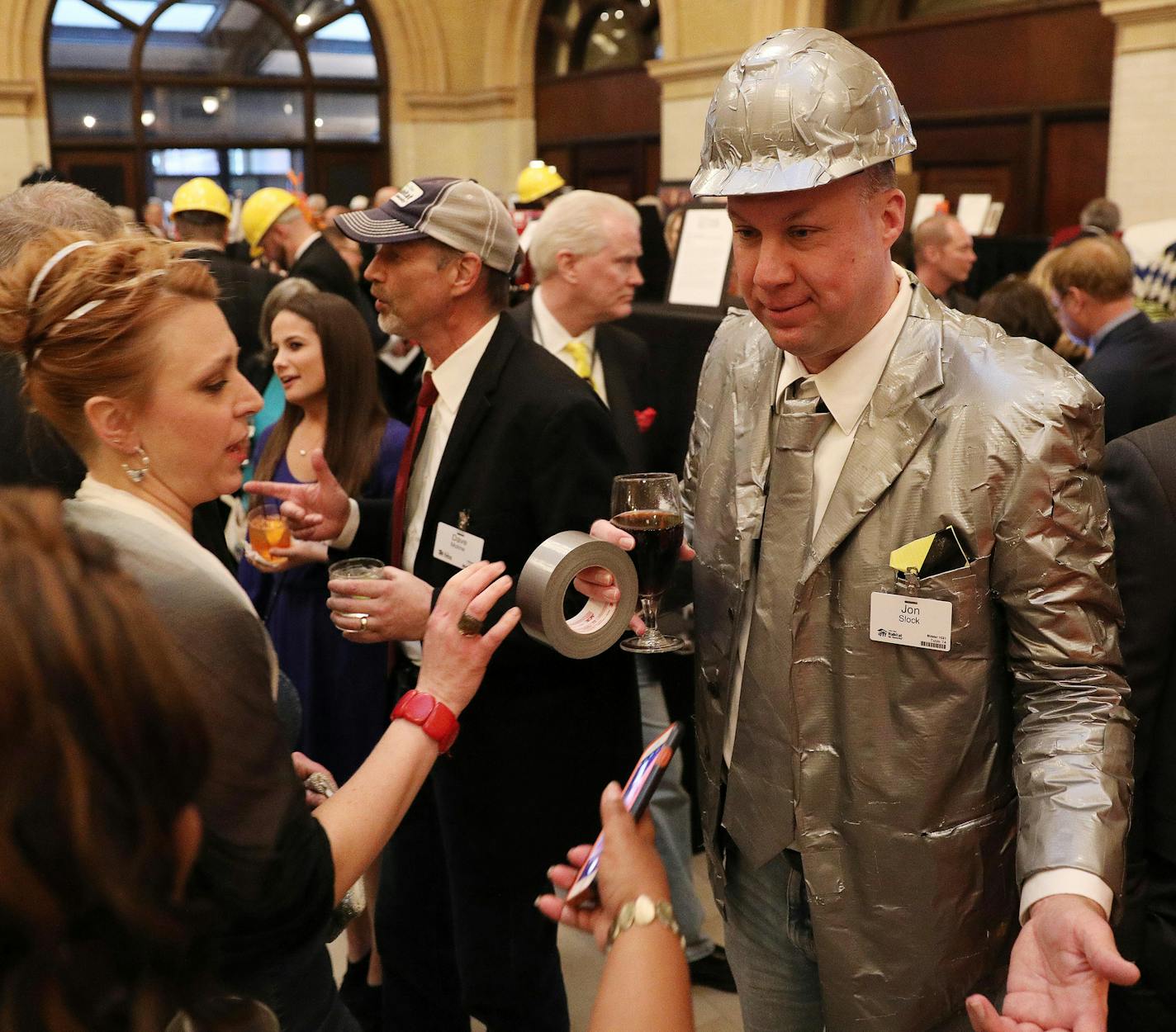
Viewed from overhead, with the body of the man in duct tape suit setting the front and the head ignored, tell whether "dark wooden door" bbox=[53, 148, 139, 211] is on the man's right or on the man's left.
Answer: on the man's right

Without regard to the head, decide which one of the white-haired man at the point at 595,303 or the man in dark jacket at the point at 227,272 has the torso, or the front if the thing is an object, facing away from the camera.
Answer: the man in dark jacket

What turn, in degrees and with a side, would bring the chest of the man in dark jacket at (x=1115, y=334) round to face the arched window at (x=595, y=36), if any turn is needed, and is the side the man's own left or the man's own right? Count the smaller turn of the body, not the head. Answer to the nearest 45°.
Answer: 0° — they already face it

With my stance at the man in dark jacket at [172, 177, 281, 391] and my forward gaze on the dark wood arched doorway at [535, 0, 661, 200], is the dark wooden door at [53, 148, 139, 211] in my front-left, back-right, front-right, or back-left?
front-left

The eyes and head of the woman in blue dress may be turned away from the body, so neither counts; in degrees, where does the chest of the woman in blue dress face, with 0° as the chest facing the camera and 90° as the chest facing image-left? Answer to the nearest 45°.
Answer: approximately 45°

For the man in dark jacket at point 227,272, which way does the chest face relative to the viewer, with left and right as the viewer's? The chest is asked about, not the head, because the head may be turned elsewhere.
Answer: facing away from the viewer

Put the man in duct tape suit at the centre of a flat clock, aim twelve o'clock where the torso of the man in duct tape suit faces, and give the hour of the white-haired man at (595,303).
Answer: The white-haired man is roughly at 4 o'clock from the man in duct tape suit.

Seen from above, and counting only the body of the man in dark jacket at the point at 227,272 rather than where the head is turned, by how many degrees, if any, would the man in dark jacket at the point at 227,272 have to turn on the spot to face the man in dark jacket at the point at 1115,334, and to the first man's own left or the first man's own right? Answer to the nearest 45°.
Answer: approximately 135° to the first man's own right

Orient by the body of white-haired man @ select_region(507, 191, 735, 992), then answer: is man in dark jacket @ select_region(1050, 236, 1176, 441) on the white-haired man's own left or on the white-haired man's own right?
on the white-haired man's own left

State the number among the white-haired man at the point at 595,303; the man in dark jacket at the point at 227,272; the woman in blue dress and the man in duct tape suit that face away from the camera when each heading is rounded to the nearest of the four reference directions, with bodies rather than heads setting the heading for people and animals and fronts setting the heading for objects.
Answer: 1

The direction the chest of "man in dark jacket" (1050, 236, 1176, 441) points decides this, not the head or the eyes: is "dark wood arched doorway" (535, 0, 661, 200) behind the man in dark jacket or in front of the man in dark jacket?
in front

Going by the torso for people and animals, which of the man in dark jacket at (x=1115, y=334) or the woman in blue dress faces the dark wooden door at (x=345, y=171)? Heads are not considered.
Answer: the man in dark jacket

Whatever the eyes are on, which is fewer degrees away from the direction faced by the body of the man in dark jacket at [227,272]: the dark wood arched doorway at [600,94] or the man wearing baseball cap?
the dark wood arched doorway

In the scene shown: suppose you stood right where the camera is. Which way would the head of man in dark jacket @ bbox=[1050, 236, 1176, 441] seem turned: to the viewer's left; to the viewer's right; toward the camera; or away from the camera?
to the viewer's left
